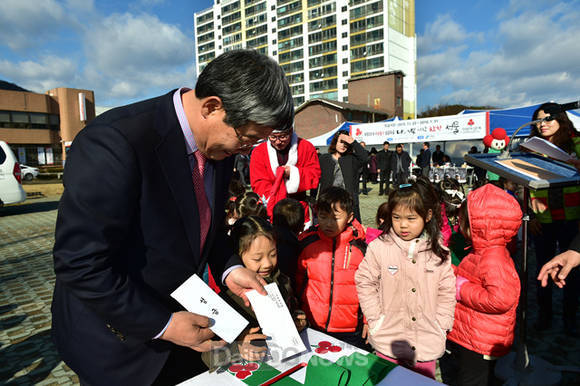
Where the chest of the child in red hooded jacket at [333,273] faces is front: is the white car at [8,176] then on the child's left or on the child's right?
on the child's right

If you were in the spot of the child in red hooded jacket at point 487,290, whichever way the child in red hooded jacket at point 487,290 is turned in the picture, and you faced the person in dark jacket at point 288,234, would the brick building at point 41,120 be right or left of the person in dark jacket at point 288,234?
right

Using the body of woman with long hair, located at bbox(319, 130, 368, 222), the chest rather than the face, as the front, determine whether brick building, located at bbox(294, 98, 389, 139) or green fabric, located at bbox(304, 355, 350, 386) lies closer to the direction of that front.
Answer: the green fabric

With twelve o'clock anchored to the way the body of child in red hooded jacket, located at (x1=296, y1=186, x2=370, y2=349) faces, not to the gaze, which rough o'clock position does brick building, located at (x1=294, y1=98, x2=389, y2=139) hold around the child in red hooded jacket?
The brick building is roughly at 6 o'clock from the child in red hooded jacket.

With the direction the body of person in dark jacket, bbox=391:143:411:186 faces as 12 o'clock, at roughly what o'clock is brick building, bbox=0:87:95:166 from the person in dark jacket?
The brick building is roughly at 4 o'clock from the person in dark jacket.

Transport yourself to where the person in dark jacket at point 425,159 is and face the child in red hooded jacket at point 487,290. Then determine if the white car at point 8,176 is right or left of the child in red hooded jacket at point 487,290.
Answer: right

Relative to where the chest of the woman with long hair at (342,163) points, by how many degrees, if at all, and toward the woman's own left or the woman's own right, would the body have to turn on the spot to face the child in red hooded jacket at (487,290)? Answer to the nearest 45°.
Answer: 0° — they already face them

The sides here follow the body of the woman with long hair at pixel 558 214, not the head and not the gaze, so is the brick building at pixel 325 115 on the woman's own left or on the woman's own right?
on the woman's own right
